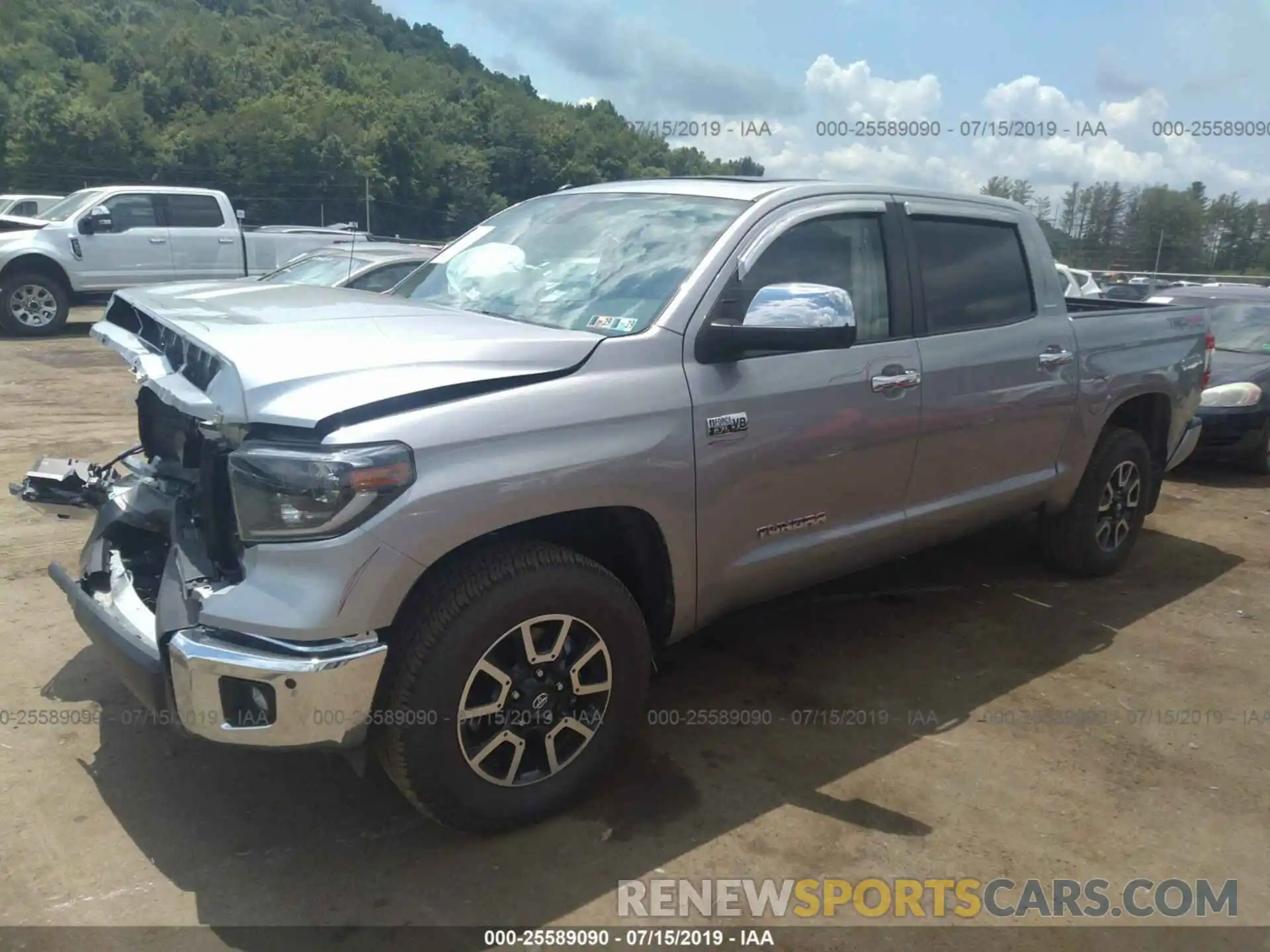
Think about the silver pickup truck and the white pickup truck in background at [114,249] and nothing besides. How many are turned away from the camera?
0

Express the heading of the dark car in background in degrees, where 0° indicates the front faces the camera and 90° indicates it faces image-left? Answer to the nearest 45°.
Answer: approximately 45°

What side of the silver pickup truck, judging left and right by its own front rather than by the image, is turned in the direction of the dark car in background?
back

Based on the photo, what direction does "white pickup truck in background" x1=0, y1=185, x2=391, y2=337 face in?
to the viewer's left

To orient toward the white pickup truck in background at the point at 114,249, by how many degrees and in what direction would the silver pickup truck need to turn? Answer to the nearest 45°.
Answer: approximately 90° to its right

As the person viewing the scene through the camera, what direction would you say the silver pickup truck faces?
facing the viewer and to the left of the viewer

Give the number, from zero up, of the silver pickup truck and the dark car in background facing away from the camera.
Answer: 0

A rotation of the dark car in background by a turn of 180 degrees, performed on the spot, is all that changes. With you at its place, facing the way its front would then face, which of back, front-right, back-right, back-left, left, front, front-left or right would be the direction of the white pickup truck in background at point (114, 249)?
back-left

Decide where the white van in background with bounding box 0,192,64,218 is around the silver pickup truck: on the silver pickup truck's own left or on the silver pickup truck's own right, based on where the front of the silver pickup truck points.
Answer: on the silver pickup truck's own right
